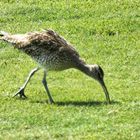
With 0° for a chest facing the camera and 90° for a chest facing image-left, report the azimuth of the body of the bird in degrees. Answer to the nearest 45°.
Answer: approximately 270°
